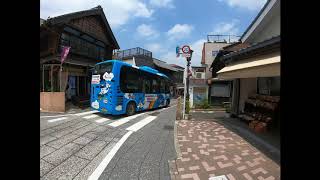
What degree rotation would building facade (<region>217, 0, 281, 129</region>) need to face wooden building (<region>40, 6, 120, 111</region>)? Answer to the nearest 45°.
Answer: approximately 45° to its right

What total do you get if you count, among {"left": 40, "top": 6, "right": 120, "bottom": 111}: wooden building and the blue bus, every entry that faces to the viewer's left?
0

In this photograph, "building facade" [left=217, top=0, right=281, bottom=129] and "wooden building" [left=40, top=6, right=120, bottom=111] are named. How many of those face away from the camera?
0

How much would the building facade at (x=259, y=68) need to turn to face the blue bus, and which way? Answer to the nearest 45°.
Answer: approximately 45° to its right

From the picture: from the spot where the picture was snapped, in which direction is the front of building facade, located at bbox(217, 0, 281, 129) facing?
facing the viewer and to the left of the viewer

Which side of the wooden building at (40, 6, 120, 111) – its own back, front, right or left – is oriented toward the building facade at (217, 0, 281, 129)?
front
